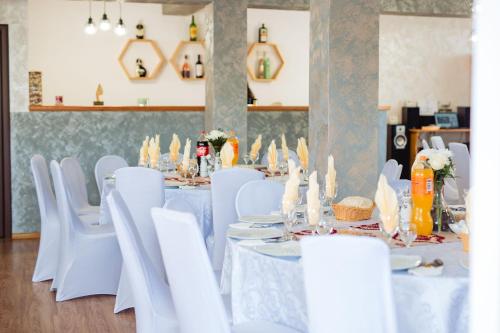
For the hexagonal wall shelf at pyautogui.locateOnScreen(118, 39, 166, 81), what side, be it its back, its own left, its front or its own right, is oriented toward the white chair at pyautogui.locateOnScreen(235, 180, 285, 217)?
front

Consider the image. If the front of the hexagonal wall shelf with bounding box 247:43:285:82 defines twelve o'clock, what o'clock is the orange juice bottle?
The orange juice bottle is roughly at 12 o'clock from the hexagonal wall shelf.

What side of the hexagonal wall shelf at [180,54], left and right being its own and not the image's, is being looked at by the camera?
front

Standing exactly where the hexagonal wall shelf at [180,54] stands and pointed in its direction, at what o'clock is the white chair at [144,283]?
The white chair is roughly at 12 o'clock from the hexagonal wall shelf.

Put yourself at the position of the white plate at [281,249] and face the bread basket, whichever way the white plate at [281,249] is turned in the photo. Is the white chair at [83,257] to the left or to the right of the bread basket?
left

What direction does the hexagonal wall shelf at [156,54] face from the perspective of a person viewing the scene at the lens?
facing the viewer

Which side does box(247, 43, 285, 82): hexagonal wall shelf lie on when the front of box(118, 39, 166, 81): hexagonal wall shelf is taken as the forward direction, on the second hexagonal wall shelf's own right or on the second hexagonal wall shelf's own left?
on the second hexagonal wall shelf's own left

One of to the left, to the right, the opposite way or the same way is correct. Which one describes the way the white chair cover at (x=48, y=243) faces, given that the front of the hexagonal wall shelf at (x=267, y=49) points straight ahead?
to the left

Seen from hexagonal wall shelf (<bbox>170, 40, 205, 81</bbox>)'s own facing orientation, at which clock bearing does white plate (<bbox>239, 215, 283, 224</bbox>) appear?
The white plate is roughly at 12 o'clock from the hexagonal wall shelf.

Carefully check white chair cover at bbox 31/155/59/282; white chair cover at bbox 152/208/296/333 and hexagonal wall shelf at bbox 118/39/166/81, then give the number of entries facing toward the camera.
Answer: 1

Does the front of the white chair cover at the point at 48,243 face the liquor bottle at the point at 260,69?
no

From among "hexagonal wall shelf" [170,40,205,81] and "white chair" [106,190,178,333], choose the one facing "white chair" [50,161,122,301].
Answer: the hexagonal wall shelf

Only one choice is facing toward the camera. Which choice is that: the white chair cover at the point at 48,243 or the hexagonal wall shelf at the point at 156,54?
the hexagonal wall shelf

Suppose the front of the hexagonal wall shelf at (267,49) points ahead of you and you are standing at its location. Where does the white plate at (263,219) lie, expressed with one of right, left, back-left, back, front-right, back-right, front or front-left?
front

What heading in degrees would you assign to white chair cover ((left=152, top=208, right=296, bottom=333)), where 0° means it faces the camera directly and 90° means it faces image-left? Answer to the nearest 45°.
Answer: approximately 225°

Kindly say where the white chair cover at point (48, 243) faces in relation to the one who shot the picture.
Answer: facing to the right of the viewer

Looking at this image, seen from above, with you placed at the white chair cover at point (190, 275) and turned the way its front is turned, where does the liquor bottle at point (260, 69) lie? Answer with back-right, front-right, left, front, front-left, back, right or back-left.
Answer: front-left

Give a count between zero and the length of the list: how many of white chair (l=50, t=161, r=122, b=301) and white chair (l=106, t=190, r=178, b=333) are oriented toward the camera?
0

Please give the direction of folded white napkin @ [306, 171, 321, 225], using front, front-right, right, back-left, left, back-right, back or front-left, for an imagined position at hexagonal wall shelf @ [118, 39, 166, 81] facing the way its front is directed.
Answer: front

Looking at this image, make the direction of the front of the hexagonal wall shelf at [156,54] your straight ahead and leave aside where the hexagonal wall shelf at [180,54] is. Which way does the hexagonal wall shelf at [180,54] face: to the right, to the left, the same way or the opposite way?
the same way

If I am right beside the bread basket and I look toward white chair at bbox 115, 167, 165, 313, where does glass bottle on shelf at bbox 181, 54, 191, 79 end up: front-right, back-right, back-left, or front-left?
front-right
